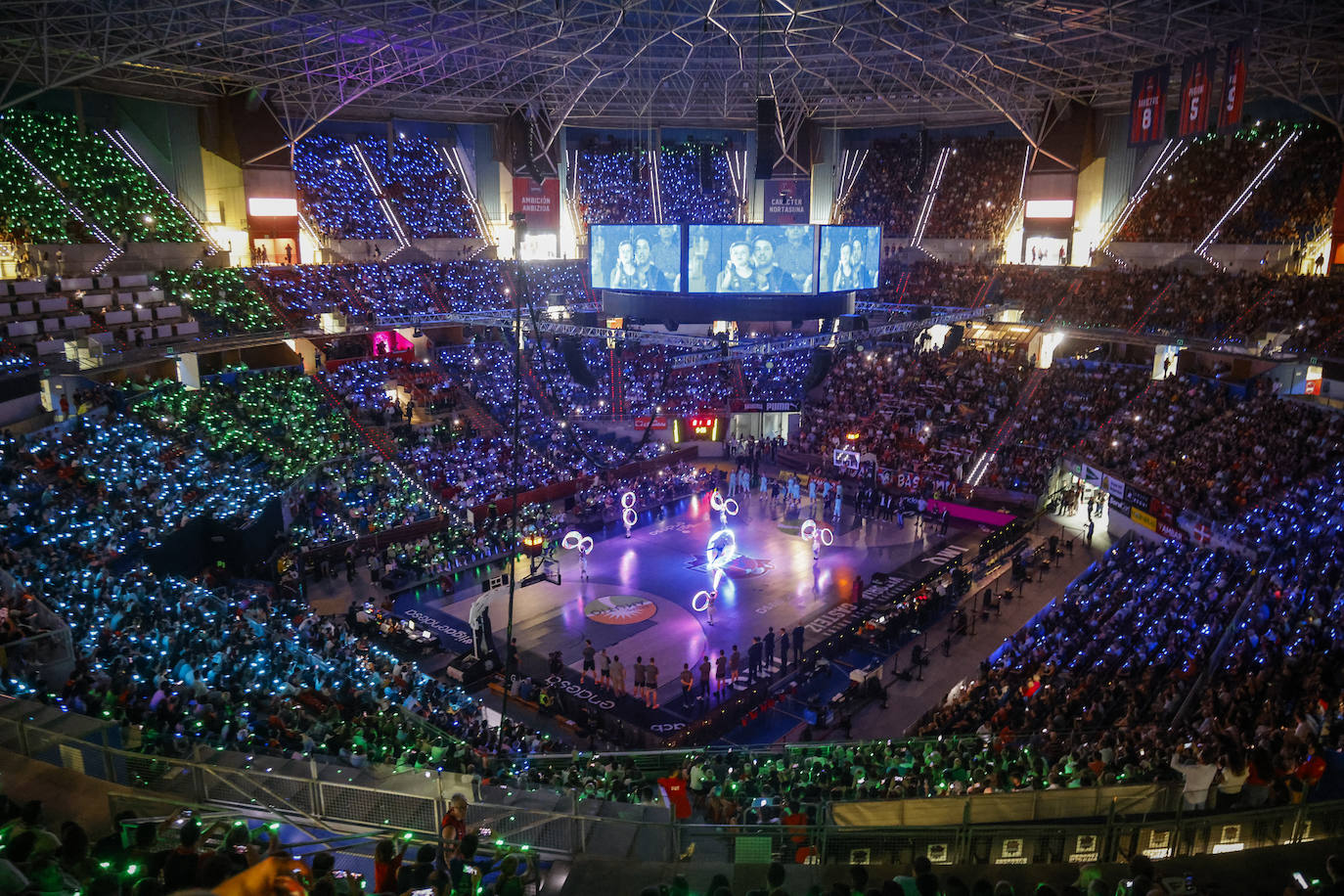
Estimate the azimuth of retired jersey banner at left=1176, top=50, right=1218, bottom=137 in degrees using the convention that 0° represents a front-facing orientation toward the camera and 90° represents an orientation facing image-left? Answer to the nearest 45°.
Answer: approximately 45°

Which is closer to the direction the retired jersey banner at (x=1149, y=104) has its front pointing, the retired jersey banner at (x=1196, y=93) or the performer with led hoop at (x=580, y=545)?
the performer with led hoop

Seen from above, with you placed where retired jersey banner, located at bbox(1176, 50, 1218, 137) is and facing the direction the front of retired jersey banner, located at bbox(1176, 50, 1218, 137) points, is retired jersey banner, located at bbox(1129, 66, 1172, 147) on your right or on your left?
on your right

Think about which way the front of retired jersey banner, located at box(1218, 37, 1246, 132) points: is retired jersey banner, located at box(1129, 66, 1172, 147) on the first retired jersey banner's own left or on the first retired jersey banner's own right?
on the first retired jersey banner's own right

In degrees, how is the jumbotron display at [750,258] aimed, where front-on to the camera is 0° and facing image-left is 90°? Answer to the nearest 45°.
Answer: approximately 0°

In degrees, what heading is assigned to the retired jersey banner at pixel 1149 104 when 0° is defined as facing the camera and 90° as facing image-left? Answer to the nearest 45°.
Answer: approximately 45°

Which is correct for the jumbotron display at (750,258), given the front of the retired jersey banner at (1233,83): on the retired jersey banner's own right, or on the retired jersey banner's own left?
on the retired jersey banner's own right
